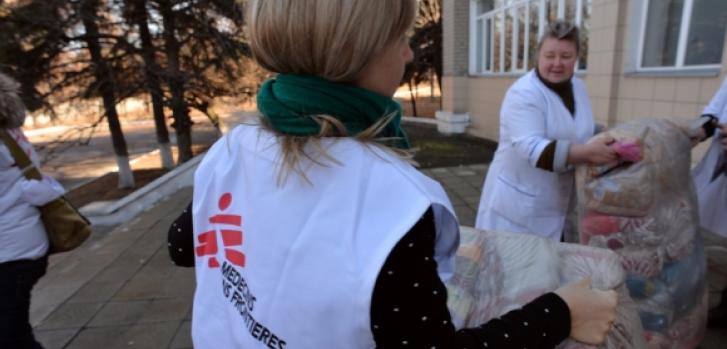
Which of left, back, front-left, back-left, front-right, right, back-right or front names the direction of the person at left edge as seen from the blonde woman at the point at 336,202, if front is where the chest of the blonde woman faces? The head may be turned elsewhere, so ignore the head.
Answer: left

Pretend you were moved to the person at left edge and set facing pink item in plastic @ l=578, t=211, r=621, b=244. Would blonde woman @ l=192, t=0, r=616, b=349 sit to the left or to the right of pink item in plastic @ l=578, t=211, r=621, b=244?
right

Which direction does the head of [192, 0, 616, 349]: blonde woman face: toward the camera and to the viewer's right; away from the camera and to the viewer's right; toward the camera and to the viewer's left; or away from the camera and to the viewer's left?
away from the camera and to the viewer's right

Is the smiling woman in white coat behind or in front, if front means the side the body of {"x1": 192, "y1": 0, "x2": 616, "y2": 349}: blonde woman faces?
in front

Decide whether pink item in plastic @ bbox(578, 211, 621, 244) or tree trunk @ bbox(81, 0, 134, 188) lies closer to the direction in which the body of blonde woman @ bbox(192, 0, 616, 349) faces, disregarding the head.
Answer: the pink item in plastic

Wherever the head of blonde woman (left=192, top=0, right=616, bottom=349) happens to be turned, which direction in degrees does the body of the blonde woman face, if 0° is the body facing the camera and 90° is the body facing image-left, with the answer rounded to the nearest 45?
approximately 225°

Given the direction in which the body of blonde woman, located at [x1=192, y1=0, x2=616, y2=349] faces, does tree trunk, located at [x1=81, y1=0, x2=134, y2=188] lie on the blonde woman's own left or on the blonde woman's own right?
on the blonde woman's own left

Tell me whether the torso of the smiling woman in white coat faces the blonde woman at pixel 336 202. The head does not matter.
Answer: no

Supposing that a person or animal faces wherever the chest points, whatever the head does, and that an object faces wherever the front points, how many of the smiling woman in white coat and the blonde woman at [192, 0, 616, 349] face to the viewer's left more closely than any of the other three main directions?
0

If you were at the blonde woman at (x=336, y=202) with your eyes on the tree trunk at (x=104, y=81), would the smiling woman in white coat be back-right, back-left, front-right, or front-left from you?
front-right

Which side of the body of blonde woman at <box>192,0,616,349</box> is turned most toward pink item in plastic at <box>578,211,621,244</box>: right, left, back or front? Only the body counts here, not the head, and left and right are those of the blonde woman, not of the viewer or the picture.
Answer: front

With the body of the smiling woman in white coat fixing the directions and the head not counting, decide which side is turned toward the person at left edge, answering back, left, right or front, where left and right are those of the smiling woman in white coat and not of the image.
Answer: right

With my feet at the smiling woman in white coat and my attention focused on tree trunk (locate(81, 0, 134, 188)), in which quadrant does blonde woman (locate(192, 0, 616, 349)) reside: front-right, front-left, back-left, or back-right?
back-left

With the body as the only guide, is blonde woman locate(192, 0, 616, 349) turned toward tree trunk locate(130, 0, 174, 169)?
no
